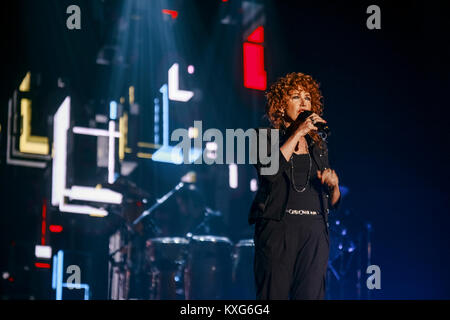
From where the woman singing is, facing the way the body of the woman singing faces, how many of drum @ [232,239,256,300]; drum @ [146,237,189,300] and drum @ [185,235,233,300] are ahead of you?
0

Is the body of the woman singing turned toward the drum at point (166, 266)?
no

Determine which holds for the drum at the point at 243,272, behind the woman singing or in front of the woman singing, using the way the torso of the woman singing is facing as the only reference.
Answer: behind

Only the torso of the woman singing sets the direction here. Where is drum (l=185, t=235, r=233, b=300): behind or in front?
behind
